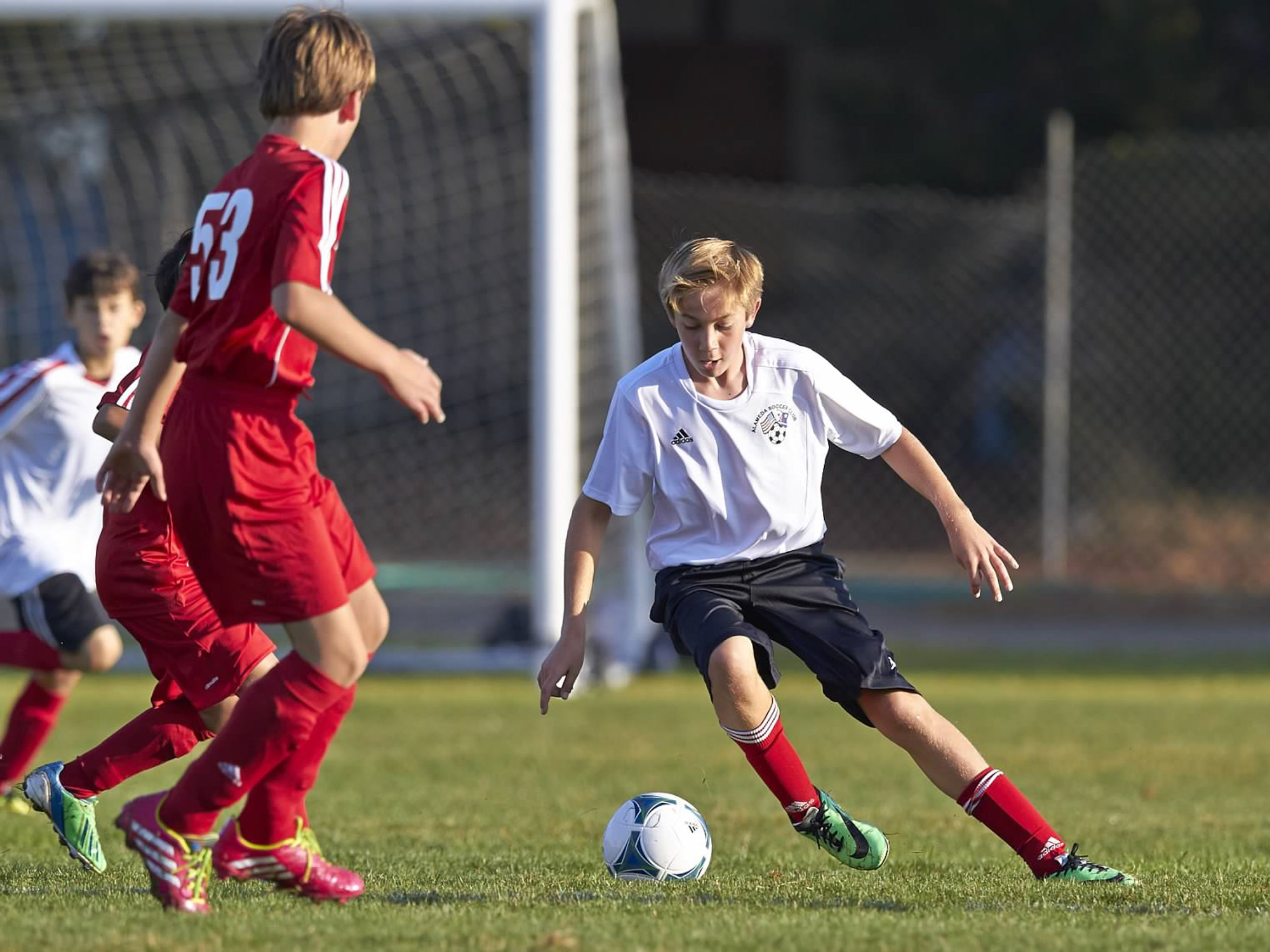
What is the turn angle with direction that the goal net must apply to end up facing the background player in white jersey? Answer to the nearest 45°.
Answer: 0° — it already faces them

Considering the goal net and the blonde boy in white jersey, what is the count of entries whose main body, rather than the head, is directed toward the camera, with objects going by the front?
2

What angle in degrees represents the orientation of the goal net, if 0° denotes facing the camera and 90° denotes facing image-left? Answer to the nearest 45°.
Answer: approximately 0°

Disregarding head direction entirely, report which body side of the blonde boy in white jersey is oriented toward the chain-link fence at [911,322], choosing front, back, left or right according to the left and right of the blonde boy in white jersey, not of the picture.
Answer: back

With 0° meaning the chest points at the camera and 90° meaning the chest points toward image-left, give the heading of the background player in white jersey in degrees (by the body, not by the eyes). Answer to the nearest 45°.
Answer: approximately 315°

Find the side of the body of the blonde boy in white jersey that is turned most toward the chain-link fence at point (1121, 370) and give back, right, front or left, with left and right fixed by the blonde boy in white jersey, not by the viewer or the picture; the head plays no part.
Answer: back
